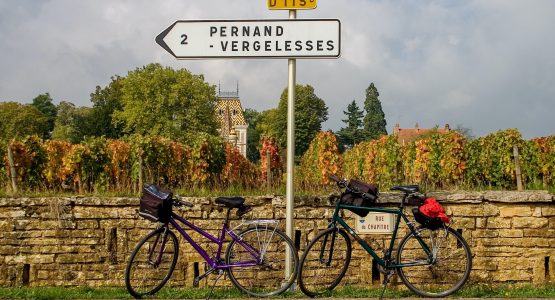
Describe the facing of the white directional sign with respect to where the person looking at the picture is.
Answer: facing the viewer

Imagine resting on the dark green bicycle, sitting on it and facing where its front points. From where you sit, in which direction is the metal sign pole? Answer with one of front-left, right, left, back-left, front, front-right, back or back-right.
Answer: front

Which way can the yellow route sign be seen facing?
toward the camera

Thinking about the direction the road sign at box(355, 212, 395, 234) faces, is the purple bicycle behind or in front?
in front

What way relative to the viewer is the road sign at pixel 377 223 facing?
toward the camera

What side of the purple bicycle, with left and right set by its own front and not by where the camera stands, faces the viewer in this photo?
left

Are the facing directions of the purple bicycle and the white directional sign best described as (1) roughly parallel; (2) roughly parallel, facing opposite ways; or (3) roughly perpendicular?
roughly perpendicular

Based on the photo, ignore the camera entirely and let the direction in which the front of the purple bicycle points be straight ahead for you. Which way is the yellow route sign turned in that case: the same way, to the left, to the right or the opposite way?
to the left

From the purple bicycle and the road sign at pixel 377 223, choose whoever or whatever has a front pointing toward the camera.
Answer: the road sign

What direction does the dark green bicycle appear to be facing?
to the viewer's left

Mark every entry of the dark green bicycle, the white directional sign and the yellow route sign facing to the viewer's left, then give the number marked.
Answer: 1
